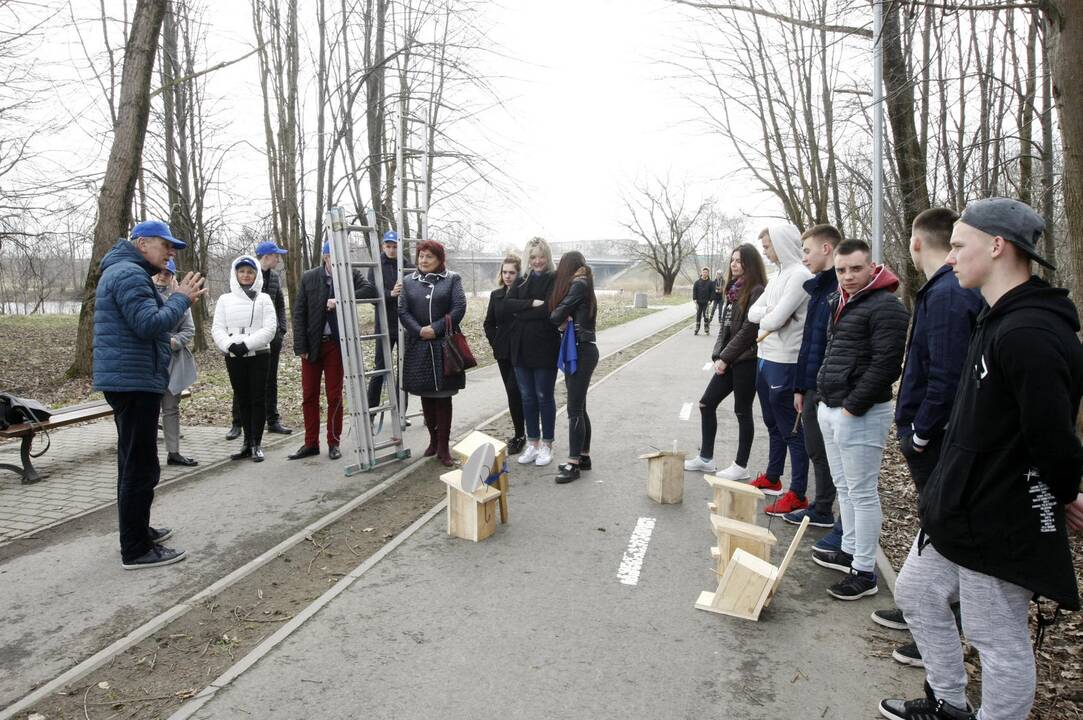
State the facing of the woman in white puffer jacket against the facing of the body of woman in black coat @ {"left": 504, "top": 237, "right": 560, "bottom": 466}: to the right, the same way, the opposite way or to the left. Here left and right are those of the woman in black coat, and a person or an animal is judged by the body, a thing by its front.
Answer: the same way

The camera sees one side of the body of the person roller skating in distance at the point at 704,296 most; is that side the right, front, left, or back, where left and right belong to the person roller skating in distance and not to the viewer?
front

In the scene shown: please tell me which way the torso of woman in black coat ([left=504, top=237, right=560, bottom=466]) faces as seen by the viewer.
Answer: toward the camera

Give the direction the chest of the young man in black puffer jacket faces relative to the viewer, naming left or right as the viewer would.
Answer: facing the viewer and to the left of the viewer

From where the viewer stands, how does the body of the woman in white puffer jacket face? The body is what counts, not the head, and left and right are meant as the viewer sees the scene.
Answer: facing the viewer

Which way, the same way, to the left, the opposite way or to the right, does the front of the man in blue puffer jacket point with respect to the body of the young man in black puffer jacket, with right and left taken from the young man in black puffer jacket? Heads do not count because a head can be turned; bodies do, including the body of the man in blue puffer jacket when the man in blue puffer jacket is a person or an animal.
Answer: the opposite way

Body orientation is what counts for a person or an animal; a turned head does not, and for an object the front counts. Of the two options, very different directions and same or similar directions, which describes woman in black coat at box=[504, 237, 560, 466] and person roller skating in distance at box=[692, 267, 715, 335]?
same or similar directions

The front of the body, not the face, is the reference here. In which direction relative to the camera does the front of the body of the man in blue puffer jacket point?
to the viewer's right

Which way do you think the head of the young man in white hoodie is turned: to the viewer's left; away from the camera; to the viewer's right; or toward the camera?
to the viewer's left

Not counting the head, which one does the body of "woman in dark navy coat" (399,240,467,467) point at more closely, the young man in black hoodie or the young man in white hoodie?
the young man in black hoodie

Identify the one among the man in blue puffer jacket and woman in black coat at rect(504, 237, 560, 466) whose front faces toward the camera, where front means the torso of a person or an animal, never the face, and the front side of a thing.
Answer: the woman in black coat
